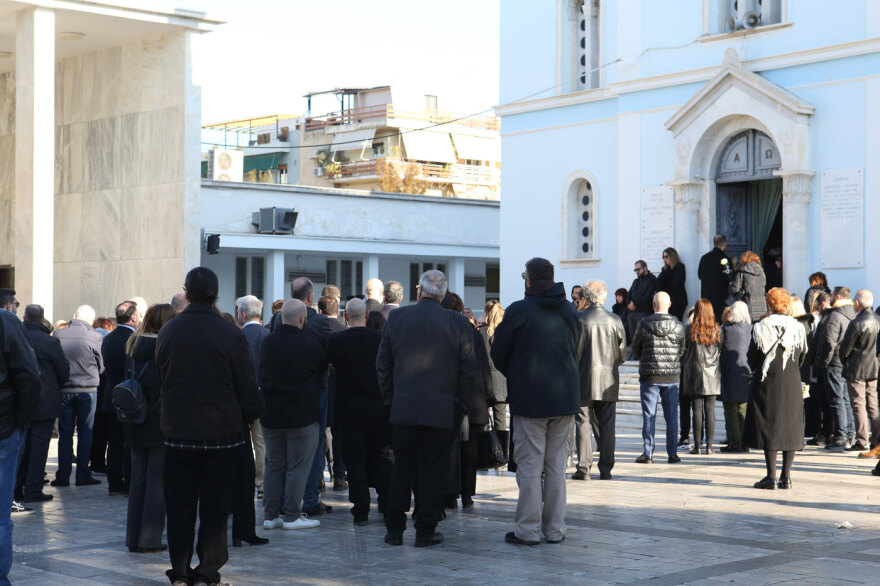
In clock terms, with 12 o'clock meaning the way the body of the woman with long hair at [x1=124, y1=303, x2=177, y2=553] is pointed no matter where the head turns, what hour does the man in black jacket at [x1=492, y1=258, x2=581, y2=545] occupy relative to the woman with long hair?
The man in black jacket is roughly at 2 o'clock from the woman with long hair.

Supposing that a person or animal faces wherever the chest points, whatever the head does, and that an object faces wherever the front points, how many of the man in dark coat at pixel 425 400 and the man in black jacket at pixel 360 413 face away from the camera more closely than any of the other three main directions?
2

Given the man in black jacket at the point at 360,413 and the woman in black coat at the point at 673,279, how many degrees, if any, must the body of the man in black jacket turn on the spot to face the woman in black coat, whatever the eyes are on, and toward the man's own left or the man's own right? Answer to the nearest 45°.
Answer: approximately 45° to the man's own right

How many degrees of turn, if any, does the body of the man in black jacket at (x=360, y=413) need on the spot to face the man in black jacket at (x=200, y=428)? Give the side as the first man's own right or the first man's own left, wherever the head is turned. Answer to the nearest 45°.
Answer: approximately 135° to the first man's own left

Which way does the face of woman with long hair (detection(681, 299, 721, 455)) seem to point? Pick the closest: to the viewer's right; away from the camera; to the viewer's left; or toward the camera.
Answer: away from the camera

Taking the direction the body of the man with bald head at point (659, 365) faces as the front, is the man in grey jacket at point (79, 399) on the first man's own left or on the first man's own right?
on the first man's own left

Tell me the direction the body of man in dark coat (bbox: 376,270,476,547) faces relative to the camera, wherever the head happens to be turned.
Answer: away from the camera

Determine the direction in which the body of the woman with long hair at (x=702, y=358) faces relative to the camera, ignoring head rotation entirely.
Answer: away from the camera

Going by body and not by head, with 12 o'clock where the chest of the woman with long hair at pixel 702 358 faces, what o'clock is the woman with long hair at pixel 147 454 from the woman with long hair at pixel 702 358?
the woman with long hair at pixel 147 454 is roughly at 7 o'clock from the woman with long hair at pixel 702 358.

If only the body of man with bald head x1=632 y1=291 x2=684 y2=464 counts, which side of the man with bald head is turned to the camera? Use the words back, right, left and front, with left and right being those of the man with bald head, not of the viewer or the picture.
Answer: back

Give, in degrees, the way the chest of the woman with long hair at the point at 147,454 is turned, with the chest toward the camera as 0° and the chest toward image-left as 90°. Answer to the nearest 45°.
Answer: approximately 225°

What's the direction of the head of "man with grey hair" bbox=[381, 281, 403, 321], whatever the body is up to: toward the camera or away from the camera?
away from the camera
